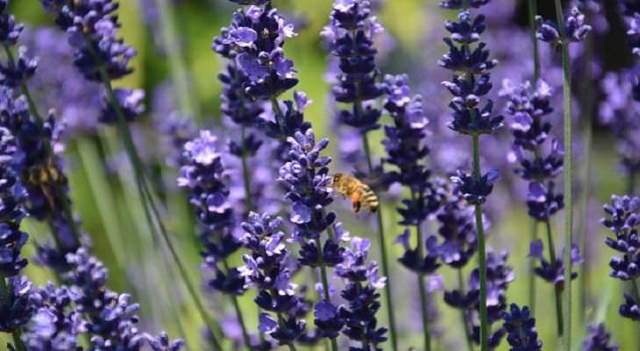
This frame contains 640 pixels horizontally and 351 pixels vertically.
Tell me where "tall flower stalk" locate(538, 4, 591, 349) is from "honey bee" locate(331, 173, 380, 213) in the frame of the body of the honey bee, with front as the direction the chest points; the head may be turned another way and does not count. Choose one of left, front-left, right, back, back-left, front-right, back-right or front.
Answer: back-left

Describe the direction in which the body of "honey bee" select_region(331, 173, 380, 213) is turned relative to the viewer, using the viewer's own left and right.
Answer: facing to the left of the viewer

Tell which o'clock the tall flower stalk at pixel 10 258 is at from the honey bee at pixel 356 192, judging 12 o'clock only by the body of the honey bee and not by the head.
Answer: The tall flower stalk is roughly at 11 o'clock from the honey bee.

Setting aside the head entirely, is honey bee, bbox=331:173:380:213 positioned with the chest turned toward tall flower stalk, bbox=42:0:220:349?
yes

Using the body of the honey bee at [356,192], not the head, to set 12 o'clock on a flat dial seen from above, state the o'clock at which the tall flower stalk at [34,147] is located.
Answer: The tall flower stalk is roughly at 12 o'clock from the honey bee.
